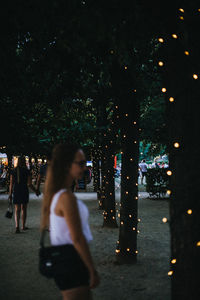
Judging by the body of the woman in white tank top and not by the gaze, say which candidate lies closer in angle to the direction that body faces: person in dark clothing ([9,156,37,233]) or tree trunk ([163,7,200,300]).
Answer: the tree trunk

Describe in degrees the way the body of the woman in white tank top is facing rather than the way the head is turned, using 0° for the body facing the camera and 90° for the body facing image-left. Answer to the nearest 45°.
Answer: approximately 270°

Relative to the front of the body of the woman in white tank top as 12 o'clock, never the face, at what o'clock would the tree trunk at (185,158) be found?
The tree trunk is roughly at 11 o'clock from the woman in white tank top.

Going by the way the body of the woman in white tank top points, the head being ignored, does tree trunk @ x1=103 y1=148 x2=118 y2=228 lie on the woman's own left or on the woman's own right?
on the woman's own left

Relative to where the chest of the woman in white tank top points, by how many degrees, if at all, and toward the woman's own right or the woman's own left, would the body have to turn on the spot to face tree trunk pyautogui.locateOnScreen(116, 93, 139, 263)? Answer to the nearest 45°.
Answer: approximately 90° to the woman's own left

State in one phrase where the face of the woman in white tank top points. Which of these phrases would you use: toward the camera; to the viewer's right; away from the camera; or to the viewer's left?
to the viewer's right
